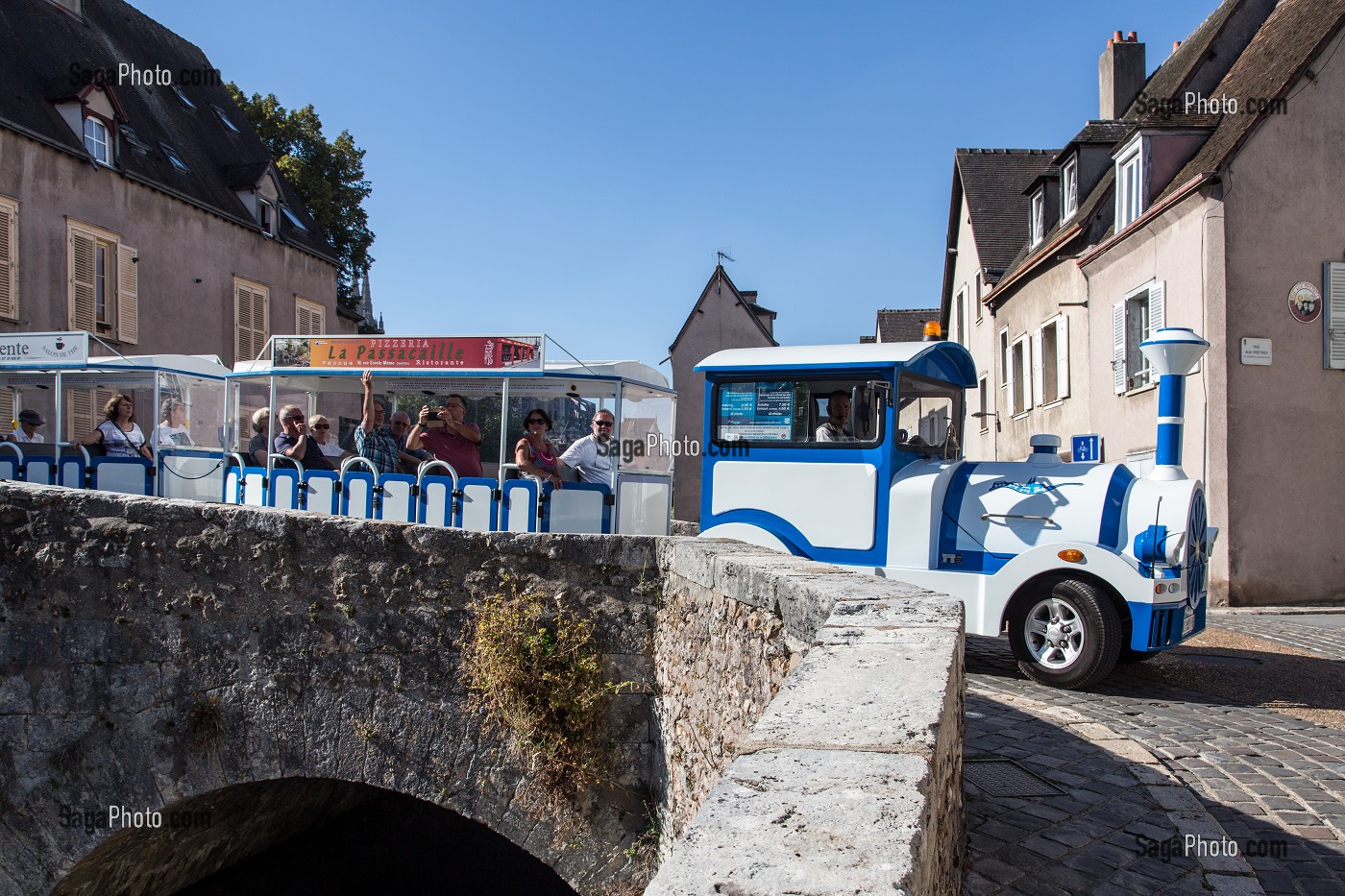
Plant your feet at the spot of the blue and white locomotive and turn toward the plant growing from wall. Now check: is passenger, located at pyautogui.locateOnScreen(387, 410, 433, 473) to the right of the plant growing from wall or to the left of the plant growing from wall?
right

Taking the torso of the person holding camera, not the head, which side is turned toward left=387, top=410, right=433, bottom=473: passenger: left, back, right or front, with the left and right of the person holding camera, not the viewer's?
right

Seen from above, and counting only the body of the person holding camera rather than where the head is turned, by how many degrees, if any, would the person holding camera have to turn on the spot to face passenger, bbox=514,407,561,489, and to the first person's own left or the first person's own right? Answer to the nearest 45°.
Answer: approximately 90° to the first person's own left

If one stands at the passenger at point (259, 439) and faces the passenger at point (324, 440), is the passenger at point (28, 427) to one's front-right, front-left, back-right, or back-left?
back-left

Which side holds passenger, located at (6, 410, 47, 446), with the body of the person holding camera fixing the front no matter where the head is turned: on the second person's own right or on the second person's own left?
on the second person's own right

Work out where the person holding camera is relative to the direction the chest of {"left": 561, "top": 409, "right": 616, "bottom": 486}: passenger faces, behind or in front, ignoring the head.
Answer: behind
